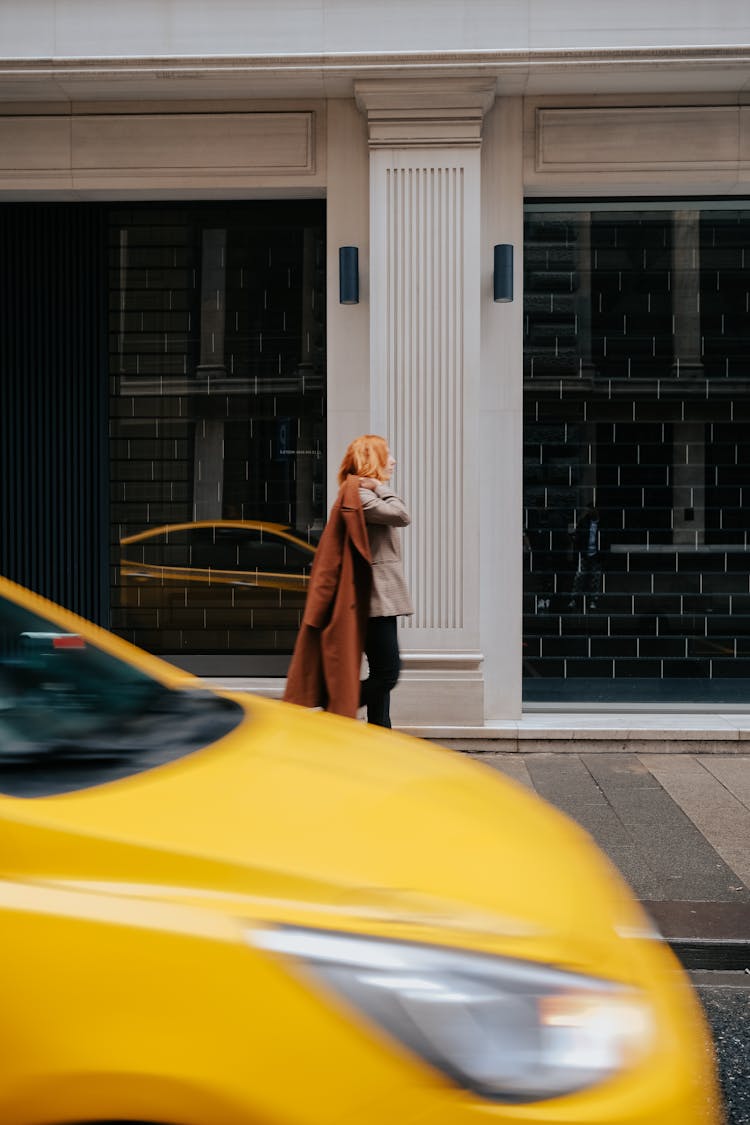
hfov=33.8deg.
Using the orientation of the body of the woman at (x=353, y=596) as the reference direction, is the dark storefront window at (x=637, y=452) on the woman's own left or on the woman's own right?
on the woman's own left

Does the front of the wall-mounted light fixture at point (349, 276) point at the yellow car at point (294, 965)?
yes

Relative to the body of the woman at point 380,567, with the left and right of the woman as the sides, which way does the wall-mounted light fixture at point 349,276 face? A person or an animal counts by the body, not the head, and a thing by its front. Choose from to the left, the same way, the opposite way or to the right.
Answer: to the right

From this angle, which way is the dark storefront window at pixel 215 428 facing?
toward the camera

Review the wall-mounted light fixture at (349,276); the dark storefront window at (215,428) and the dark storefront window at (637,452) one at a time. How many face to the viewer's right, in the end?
0

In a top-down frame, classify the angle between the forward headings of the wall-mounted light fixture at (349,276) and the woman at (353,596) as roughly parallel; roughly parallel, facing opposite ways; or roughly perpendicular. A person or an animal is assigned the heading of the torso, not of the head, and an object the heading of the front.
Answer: roughly perpendicular

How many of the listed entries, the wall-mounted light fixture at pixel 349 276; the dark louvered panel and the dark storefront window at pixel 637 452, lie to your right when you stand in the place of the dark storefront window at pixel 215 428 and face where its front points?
1

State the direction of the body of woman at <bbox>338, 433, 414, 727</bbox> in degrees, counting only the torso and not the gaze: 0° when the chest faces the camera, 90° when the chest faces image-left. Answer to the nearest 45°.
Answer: approximately 270°

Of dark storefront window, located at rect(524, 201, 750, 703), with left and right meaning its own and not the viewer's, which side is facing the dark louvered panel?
right

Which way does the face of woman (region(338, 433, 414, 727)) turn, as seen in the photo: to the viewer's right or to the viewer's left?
to the viewer's right

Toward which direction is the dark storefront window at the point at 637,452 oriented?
toward the camera

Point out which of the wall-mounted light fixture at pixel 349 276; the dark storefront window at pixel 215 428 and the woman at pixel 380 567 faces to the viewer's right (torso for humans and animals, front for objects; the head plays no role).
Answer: the woman

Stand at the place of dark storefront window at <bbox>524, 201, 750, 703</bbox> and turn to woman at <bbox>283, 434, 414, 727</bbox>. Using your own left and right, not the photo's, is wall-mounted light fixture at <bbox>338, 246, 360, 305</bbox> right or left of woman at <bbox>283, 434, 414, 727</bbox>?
right

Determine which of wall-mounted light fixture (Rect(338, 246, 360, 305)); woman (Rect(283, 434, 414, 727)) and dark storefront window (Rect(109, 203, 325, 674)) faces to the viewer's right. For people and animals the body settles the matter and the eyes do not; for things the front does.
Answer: the woman

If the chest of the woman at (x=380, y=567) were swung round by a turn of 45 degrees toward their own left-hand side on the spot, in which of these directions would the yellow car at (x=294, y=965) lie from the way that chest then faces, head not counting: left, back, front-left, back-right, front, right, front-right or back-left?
back-right

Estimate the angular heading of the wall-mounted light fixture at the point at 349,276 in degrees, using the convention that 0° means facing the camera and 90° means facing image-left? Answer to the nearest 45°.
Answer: approximately 0°
